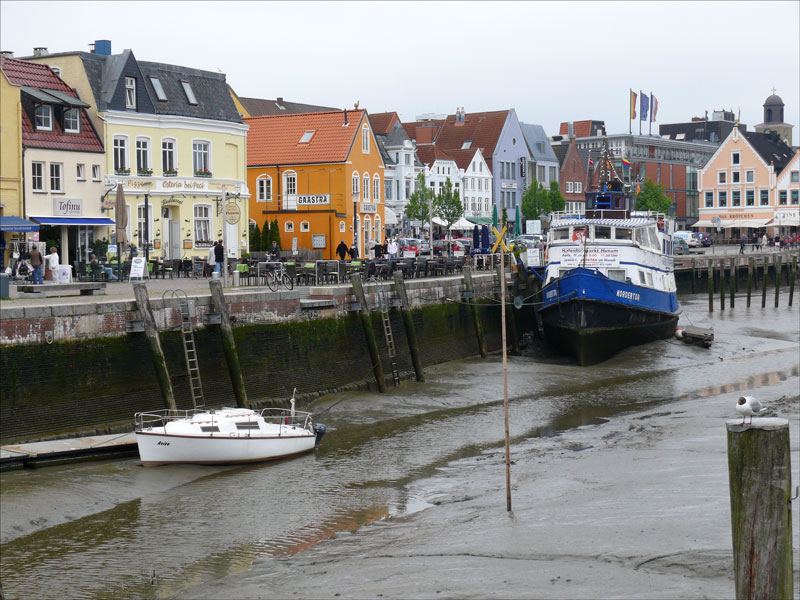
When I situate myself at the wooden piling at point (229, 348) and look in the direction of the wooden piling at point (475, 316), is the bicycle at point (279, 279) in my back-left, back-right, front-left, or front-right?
front-left

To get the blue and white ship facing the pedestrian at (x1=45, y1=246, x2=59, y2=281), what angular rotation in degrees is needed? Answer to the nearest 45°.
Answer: approximately 45° to its right

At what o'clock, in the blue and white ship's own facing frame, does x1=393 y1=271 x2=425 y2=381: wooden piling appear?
The wooden piling is roughly at 1 o'clock from the blue and white ship.

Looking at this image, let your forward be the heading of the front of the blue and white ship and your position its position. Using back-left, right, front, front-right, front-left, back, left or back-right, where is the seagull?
front

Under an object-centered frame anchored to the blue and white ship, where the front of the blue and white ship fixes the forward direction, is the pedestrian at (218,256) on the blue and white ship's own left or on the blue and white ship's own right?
on the blue and white ship's own right

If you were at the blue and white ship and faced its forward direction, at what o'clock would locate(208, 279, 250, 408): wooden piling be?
The wooden piling is roughly at 1 o'clock from the blue and white ship.

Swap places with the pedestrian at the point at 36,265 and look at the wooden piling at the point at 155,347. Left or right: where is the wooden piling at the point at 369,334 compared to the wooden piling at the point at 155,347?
left

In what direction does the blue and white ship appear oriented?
toward the camera

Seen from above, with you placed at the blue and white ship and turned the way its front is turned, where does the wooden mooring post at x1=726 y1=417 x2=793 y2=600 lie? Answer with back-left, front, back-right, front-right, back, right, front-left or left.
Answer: front

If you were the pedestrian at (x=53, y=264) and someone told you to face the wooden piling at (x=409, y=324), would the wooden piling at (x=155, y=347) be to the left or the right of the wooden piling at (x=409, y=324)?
right

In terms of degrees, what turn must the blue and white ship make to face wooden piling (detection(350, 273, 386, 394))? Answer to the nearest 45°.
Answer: approximately 45° to its right

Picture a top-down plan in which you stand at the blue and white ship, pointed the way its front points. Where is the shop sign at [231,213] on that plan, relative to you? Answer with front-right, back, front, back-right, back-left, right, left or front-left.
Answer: front-right

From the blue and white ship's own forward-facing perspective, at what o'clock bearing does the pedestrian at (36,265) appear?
The pedestrian is roughly at 2 o'clock from the blue and white ship.
